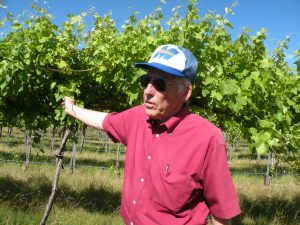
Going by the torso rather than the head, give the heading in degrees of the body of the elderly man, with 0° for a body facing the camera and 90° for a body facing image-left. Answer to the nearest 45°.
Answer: approximately 45°
